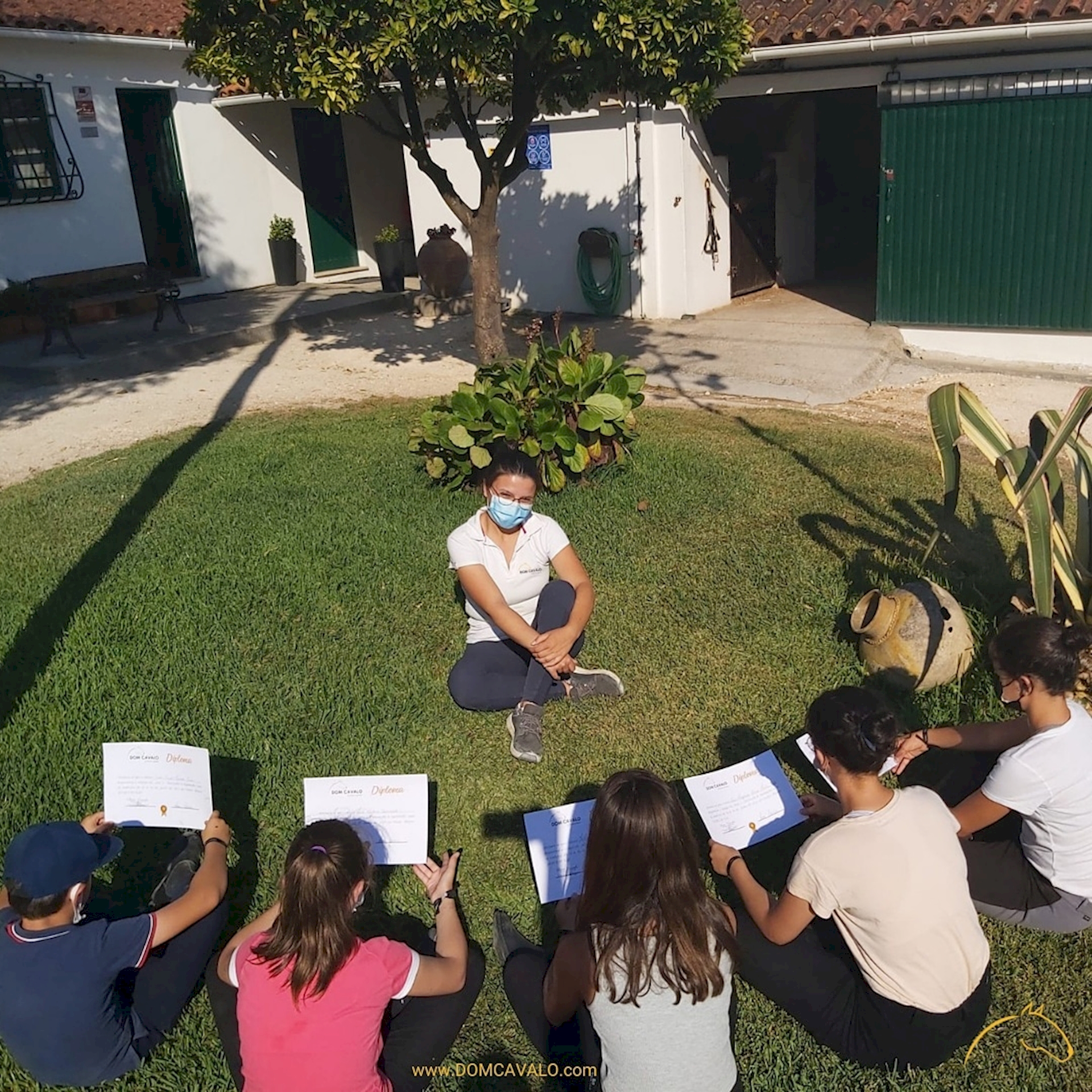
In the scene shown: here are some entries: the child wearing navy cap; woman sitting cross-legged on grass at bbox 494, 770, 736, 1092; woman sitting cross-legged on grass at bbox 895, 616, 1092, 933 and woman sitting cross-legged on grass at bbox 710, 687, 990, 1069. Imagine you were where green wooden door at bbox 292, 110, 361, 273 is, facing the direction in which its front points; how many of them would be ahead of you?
4

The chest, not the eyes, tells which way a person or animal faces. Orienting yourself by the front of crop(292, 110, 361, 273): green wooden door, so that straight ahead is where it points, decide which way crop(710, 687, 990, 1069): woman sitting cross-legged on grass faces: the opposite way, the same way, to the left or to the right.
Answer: the opposite way

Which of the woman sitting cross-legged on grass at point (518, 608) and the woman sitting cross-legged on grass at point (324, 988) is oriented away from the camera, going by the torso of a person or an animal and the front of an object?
the woman sitting cross-legged on grass at point (324, 988)

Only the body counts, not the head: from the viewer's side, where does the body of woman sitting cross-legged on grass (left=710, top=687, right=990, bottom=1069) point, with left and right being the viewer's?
facing away from the viewer and to the left of the viewer

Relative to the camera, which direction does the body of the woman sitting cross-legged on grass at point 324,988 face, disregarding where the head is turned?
away from the camera

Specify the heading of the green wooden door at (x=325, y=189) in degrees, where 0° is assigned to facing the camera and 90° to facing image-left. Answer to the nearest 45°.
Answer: approximately 0°

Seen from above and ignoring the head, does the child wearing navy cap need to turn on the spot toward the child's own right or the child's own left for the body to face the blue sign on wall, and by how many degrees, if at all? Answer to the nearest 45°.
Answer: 0° — they already face it

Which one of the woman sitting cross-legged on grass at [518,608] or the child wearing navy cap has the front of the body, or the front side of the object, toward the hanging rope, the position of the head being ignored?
the child wearing navy cap

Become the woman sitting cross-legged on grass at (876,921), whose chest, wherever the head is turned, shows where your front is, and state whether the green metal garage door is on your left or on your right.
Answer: on your right

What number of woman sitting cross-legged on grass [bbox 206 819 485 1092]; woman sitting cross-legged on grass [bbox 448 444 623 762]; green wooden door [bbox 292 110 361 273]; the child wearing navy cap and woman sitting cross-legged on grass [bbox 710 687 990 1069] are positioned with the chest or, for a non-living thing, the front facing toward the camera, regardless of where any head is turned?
2

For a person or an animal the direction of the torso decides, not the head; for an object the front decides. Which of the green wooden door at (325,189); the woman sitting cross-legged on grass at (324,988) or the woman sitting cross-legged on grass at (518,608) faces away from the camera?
the woman sitting cross-legged on grass at (324,988)

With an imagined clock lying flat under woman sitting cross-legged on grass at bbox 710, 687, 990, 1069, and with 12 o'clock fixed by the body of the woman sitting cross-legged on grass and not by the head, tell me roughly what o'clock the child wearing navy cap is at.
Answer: The child wearing navy cap is roughly at 10 o'clock from the woman sitting cross-legged on grass.
